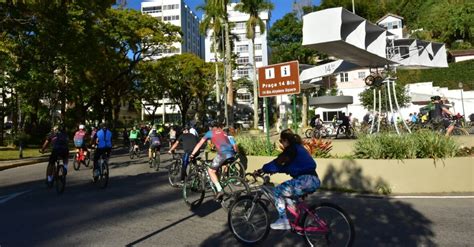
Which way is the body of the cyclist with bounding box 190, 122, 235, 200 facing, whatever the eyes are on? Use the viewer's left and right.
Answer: facing away from the viewer and to the left of the viewer

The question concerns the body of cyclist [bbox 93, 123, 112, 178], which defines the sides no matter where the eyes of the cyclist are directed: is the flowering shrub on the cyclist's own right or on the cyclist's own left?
on the cyclist's own right

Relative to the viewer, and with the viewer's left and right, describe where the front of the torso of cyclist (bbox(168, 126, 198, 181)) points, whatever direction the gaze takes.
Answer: facing away from the viewer and to the left of the viewer

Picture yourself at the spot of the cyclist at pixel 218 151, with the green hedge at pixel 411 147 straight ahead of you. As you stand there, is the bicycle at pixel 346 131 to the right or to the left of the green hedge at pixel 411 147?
left

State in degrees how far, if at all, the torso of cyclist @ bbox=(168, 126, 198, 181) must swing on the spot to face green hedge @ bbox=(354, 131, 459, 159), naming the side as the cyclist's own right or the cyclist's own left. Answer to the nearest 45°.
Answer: approximately 135° to the cyclist's own right

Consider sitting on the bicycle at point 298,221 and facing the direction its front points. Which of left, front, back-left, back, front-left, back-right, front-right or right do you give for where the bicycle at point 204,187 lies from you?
front-right

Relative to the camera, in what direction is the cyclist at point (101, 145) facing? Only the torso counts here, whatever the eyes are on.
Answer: away from the camera

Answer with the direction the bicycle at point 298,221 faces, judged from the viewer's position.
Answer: facing to the left of the viewer

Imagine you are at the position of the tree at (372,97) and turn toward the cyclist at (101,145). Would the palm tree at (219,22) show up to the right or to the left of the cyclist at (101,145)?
right
